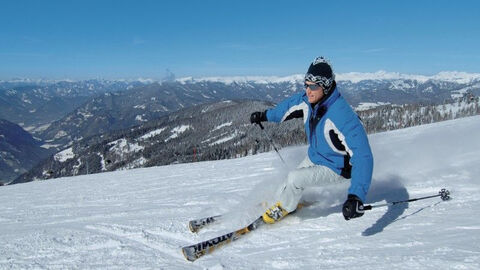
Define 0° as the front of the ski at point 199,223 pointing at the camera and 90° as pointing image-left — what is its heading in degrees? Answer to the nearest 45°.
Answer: approximately 45°

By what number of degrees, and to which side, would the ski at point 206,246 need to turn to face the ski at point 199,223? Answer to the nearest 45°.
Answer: approximately 135° to its right

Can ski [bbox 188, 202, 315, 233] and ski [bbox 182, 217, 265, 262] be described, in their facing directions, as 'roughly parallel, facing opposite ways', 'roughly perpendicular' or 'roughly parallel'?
roughly parallel

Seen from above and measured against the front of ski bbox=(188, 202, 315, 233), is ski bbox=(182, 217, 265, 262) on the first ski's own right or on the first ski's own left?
on the first ski's own left

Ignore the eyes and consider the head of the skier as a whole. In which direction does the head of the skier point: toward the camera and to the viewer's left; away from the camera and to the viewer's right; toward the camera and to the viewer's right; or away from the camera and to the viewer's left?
toward the camera and to the viewer's left
